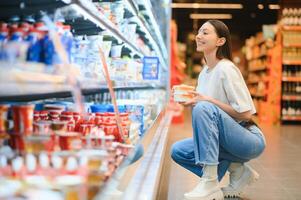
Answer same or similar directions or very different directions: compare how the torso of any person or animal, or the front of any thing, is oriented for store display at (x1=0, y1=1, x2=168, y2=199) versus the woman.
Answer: very different directions

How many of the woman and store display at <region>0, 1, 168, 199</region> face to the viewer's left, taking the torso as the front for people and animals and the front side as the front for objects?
1

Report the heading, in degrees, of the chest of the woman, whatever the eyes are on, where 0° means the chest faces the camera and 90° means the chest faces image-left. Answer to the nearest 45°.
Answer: approximately 90°

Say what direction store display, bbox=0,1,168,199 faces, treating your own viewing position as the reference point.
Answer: facing the viewer and to the right of the viewer

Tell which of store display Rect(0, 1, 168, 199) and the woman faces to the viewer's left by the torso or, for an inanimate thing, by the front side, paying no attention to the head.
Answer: the woman

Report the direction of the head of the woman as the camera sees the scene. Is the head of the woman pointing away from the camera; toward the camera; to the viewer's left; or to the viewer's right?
to the viewer's left
